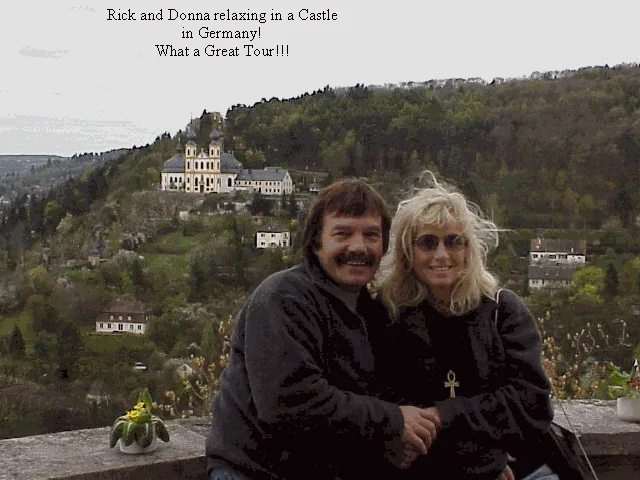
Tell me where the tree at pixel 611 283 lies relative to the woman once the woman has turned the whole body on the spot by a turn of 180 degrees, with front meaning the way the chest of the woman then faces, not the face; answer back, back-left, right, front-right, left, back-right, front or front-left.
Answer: front

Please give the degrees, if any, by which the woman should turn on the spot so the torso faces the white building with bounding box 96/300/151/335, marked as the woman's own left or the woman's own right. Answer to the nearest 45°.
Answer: approximately 135° to the woman's own right

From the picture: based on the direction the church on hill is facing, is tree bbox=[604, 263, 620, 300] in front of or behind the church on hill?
in front

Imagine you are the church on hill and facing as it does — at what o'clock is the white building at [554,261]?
The white building is roughly at 11 o'clock from the church on hill.

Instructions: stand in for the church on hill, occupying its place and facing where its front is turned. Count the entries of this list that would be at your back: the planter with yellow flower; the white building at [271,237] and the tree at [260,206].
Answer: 0

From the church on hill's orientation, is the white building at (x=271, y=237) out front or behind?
out front

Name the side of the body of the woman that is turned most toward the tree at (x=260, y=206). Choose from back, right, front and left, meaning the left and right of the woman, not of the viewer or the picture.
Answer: back

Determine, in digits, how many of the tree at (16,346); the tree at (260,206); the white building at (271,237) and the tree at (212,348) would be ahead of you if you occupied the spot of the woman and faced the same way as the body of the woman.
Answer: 0

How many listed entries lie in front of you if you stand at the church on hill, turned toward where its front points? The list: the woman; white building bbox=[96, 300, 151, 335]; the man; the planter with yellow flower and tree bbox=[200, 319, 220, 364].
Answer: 5

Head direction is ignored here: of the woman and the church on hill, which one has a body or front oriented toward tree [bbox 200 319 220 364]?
the church on hill

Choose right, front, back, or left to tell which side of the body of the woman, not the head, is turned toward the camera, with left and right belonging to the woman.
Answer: front

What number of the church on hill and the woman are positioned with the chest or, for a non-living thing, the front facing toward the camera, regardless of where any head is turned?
2

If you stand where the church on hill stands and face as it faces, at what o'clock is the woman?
The woman is roughly at 12 o'clock from the church on hill.

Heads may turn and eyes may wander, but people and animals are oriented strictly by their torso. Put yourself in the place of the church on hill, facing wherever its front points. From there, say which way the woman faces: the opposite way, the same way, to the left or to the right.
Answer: the same way

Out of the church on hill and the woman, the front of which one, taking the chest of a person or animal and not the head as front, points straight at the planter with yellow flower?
the church on hill

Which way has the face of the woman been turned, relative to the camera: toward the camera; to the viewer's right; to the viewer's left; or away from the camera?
toward the camera

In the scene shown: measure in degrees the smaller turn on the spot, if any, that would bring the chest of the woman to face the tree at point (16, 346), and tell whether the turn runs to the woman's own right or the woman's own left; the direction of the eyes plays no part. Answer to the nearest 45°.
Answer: approximately 135° to the woman's own right

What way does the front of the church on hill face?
toward the camera

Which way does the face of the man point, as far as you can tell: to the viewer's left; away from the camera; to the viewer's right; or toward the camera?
toward the camera
